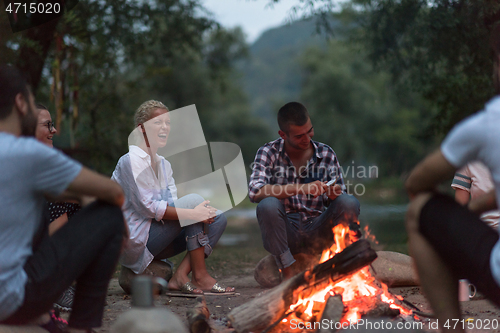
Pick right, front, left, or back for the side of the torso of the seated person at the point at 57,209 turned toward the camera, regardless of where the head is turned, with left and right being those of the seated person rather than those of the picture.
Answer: right

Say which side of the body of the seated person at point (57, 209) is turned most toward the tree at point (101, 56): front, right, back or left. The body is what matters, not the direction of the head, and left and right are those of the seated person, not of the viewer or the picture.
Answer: left

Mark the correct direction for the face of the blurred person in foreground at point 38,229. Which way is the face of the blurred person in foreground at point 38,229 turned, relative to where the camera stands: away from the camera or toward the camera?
away from the camera

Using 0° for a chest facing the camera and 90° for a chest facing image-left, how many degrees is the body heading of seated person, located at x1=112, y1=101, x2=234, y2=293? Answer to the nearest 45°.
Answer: approximately 315°

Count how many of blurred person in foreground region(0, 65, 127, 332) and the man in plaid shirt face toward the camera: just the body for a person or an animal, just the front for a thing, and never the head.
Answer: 1

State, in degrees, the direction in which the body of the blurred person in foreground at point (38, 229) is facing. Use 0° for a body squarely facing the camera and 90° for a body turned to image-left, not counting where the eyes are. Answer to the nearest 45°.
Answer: approximately 225°

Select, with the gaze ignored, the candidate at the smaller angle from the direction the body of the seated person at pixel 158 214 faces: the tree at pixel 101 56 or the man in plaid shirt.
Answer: the man in plaid shirt

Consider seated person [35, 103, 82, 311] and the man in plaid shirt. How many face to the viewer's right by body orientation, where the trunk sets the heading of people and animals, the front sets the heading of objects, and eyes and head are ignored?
1

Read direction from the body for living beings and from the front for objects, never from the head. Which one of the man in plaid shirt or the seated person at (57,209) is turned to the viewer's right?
the seated person

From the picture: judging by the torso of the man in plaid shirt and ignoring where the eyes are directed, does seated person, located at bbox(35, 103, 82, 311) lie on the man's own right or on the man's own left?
on the man's own right
